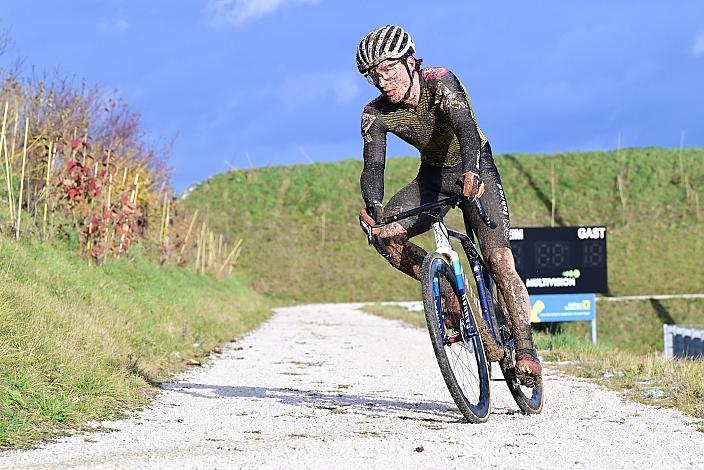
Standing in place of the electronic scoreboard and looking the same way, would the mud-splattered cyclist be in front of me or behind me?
in front

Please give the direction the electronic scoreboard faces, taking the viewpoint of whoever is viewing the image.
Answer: facing the viewer

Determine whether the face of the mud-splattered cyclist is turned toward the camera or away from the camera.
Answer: toward the camera

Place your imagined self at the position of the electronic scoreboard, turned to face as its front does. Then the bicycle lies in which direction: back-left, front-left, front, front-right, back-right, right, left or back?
front
